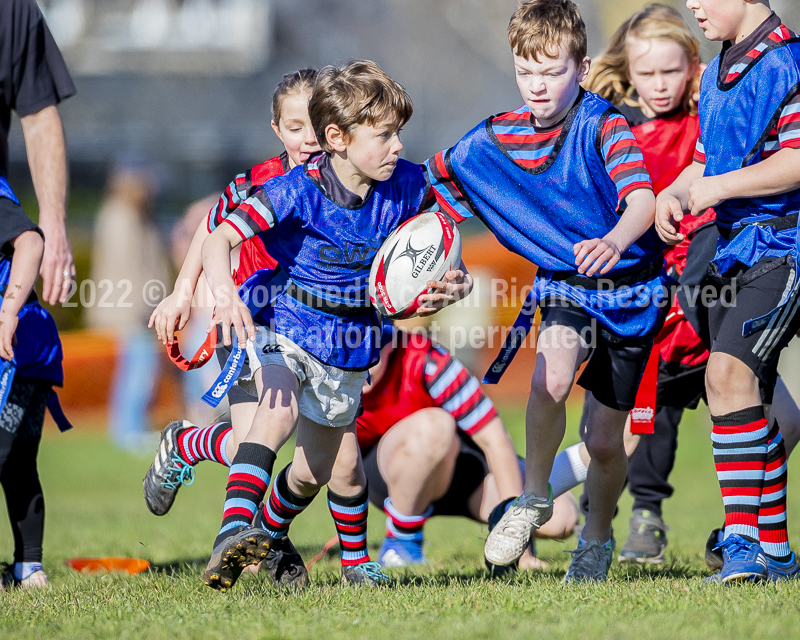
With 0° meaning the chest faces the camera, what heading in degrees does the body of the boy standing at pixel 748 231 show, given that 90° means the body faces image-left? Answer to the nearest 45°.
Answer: approximately 45°

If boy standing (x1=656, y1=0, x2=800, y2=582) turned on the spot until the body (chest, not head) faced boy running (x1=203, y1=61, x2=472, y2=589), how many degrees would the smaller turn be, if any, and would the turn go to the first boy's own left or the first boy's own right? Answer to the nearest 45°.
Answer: approximately 45° to the first boy's own right

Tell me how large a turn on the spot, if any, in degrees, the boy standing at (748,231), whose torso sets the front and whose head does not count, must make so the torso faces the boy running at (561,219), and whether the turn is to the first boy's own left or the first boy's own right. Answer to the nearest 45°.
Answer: approximately 45° to the first boy's own right
